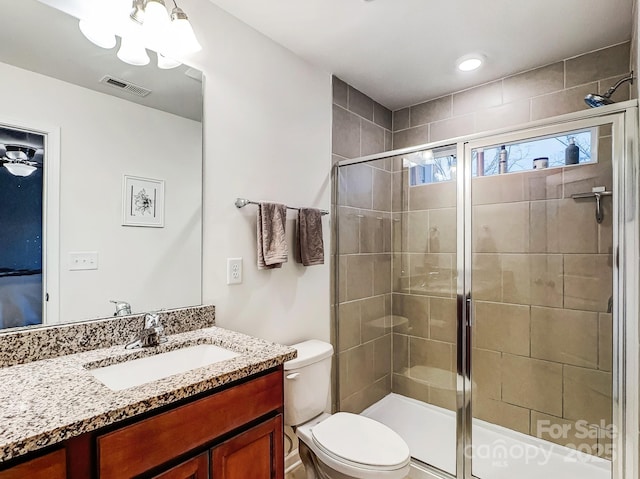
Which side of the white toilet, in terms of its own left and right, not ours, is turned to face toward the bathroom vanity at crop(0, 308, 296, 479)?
right

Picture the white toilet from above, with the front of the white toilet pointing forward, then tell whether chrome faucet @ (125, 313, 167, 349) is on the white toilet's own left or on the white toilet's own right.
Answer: on the white toilet's own right

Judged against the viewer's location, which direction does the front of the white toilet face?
facing the viewer and to the right of the viewer

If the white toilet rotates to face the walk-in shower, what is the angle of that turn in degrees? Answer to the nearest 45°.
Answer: approximately 90° to its left
